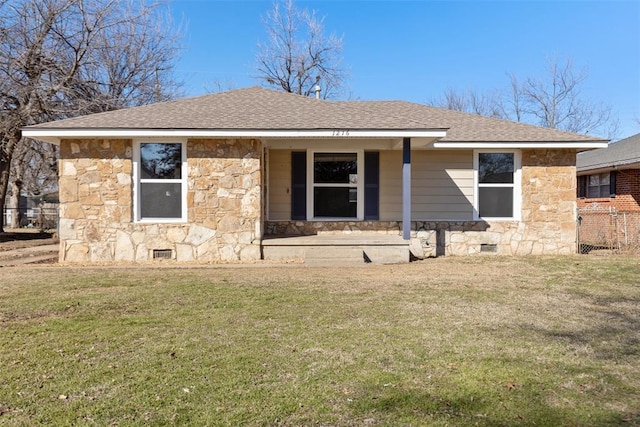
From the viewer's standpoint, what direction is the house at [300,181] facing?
toward the camera

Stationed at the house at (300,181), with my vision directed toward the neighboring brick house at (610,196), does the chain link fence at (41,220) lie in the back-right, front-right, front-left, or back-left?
back-left

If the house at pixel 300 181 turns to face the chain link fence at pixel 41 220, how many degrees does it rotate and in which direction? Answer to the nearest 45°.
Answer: approximately 135° to its right

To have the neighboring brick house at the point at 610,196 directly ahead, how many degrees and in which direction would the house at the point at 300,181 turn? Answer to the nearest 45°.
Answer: approximately 135° to its left

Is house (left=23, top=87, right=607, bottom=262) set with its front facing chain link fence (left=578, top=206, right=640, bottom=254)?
no
